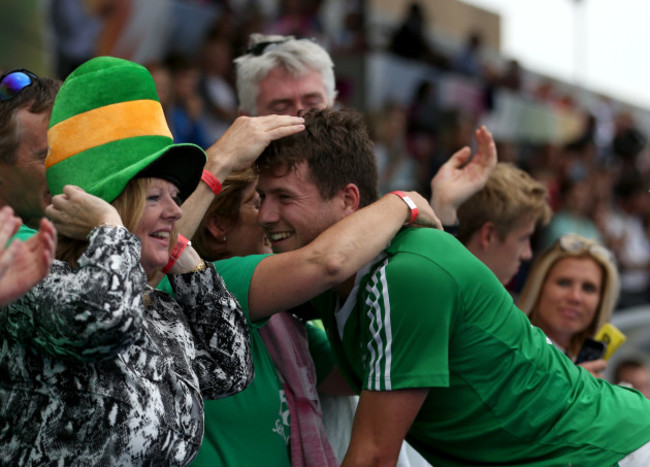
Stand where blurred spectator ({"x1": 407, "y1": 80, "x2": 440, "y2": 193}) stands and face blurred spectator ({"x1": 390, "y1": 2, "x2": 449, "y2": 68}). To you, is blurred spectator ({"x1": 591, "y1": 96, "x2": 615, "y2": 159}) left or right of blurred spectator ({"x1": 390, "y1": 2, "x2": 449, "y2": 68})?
right

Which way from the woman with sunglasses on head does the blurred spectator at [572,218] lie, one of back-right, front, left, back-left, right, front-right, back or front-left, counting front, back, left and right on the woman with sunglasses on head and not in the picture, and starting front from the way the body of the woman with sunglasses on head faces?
back

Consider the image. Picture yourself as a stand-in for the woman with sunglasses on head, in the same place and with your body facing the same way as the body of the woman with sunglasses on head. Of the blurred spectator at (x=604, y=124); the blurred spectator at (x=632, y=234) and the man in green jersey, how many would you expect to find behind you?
2

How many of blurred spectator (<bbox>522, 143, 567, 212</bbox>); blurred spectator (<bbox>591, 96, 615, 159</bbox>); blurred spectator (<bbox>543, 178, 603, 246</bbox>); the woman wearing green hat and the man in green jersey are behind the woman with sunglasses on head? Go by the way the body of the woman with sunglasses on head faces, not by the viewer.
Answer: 3

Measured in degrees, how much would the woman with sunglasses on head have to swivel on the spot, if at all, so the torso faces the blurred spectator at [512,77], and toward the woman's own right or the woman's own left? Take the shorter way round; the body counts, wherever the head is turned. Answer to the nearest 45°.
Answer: approximately 180°

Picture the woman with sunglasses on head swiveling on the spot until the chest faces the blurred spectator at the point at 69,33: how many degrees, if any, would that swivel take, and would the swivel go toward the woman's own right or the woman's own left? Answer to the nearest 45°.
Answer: approximately 135° to the woman's own right

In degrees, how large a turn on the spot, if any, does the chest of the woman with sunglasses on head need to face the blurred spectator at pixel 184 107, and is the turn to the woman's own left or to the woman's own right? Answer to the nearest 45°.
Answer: approximately 135° to the woman's own right

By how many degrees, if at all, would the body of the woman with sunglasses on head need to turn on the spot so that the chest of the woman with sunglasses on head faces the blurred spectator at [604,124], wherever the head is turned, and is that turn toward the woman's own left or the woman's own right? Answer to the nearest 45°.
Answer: approximately 180°

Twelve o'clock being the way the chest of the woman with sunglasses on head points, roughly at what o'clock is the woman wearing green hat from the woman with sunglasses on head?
The woman wearing green hat is roughly at 1 o'clock from the woman with sunglasses on head.

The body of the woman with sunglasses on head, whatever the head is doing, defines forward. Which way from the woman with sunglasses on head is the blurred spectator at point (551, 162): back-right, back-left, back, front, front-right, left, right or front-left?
back

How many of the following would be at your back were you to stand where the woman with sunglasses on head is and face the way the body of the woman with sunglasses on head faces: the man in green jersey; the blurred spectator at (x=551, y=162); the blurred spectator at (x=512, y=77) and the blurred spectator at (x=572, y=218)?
3

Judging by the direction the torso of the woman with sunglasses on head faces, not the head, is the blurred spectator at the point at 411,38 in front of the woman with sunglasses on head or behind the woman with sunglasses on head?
behind

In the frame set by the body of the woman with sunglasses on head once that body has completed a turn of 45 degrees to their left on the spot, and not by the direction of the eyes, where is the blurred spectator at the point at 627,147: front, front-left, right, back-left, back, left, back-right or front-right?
back-left

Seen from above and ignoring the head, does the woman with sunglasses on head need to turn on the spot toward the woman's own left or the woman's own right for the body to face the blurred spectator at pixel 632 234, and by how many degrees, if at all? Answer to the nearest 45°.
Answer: approximately 180°

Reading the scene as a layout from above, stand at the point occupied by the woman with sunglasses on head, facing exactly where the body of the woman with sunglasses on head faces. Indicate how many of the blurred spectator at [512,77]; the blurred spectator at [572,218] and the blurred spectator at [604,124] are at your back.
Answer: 3

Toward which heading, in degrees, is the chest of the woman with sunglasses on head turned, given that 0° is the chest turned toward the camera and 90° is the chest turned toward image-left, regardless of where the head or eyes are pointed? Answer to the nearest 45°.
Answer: approximately 0°

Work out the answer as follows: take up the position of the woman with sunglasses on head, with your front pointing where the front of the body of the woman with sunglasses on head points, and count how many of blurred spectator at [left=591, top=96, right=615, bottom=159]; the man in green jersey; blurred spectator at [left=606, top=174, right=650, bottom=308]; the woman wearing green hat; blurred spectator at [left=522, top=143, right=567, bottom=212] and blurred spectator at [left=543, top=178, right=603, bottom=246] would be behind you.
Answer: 4

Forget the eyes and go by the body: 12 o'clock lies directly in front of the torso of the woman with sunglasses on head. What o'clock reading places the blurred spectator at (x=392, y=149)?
The blurred spectator is roughly at 5 o'clock from the woman with sunglasses on head.

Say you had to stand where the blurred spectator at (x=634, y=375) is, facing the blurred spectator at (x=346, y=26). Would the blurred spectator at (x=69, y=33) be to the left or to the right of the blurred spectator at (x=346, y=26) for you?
left
